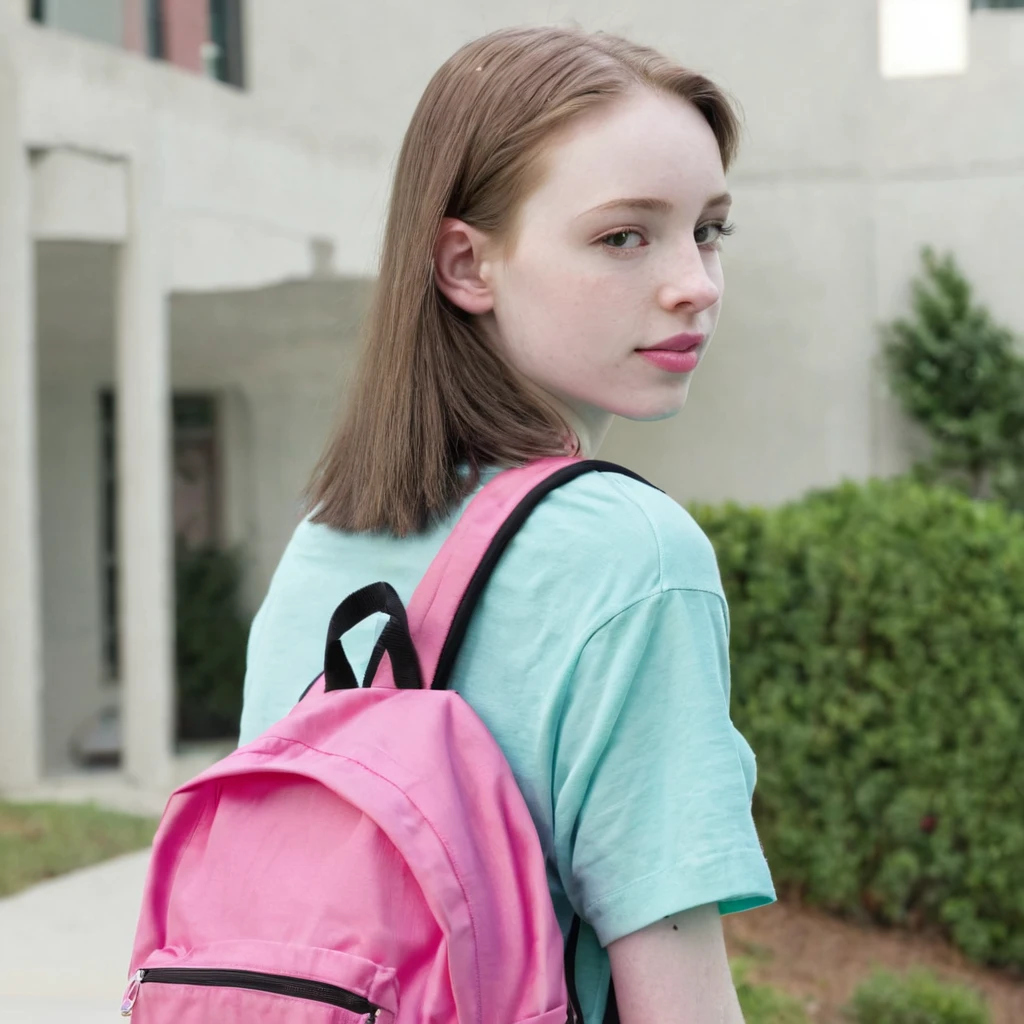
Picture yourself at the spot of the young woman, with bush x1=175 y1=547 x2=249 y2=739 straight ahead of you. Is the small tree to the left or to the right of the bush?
right

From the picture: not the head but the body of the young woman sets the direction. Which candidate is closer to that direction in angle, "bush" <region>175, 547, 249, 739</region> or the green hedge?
the green hedge

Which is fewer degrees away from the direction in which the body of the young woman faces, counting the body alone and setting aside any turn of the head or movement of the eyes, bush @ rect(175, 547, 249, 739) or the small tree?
the small tree

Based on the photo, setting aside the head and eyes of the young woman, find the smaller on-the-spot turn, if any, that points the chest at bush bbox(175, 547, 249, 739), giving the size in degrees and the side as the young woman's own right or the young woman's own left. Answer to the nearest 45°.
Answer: approximately 45° to the young woman's own left

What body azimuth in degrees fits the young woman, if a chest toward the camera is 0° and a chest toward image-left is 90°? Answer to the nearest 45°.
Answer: approximately 225°
